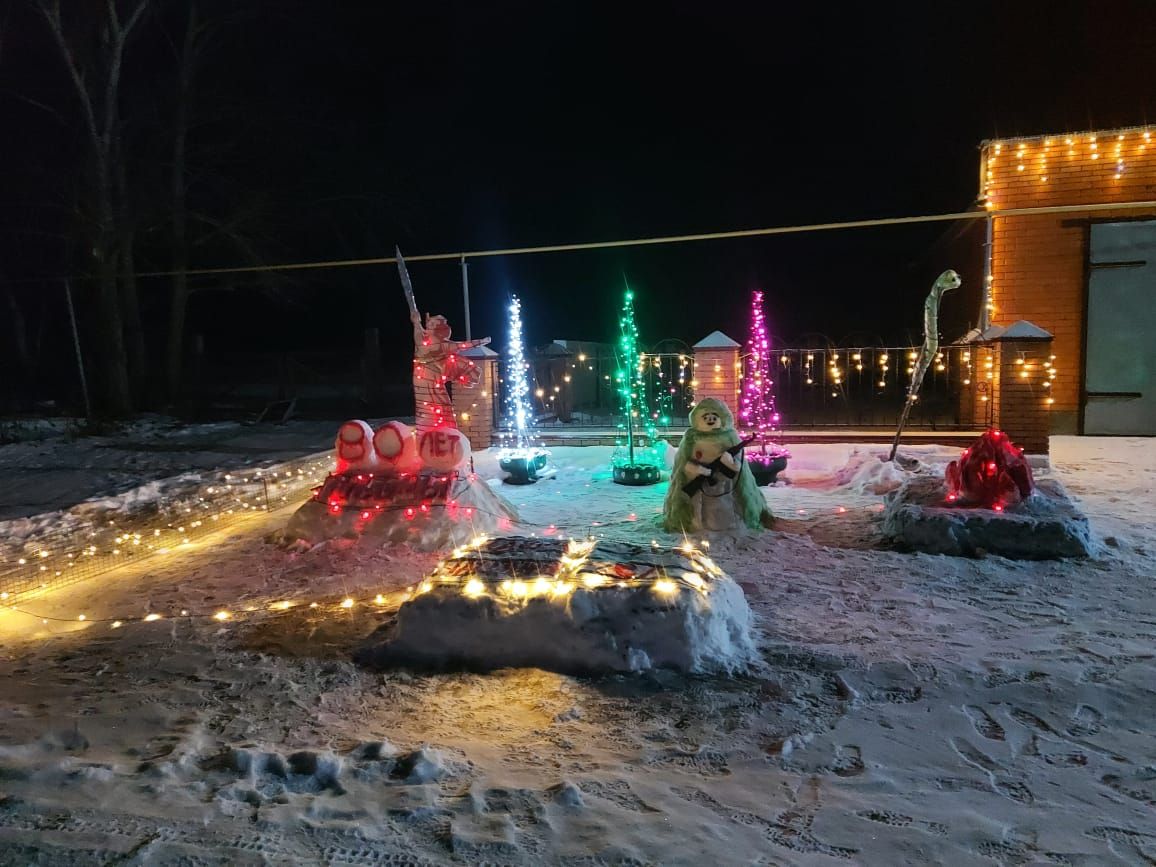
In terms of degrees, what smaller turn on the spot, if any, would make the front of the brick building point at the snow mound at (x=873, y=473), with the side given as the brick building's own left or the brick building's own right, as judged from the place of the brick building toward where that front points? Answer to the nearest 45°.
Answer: approximately 45° to the brick building's own right

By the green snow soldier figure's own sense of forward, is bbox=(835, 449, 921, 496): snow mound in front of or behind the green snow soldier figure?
behind

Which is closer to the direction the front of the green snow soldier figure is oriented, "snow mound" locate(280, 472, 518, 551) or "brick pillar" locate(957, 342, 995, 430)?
the snow mound

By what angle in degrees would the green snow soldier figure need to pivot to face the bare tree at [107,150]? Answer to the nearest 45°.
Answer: approximately 135° to its right

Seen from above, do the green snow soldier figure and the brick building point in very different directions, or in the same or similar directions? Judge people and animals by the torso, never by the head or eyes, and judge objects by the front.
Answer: same or similar directions

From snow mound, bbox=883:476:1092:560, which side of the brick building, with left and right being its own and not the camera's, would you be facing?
front

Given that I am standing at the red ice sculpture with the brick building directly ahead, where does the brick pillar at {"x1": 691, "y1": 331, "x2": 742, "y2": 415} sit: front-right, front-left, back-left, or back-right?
front-left

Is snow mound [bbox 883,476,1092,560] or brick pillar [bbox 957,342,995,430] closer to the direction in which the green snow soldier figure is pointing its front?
the snow mound

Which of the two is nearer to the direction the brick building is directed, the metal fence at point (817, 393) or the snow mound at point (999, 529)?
the snow mound

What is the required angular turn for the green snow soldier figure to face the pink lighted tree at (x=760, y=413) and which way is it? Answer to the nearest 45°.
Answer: approximately 180°

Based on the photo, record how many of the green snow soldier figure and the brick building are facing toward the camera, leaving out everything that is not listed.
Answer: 2

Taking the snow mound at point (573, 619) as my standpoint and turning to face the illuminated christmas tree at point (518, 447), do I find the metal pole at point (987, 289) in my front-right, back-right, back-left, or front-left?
front-right

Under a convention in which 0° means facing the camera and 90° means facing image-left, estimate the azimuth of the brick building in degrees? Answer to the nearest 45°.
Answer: approximately 0°

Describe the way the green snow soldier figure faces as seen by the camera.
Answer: facing the viewer

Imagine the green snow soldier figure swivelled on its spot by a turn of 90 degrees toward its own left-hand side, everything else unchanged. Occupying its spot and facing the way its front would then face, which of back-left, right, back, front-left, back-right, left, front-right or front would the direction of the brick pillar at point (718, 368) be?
left

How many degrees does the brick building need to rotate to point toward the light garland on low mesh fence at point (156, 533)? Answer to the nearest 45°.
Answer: approximately 45° to its right
